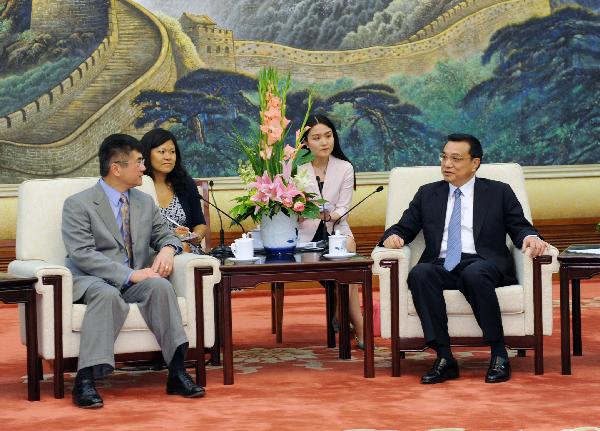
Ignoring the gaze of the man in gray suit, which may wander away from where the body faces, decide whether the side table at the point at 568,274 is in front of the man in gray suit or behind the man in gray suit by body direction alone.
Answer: in front

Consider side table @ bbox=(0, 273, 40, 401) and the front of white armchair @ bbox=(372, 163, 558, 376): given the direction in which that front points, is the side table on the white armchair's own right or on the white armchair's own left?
on the white armchair's own right

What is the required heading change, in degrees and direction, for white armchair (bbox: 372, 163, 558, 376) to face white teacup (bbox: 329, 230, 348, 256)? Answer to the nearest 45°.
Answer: approximately 90° to its right

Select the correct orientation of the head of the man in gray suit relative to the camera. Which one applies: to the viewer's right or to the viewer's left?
to the viewer's right

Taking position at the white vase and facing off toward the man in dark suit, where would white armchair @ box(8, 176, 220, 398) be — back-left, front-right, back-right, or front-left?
back-right

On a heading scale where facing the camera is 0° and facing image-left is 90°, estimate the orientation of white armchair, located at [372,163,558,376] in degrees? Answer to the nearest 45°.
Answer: approximately 0°

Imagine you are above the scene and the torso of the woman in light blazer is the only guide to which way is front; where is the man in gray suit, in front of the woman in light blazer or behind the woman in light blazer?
in front

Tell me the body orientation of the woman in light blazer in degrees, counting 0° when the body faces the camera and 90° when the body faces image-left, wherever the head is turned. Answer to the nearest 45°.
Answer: approximately 45°

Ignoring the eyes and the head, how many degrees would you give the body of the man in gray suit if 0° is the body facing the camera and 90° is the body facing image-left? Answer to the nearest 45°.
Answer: approximately 315°

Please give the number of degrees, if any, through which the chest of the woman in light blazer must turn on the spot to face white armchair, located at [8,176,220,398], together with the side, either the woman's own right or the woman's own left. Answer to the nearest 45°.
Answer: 0° — they already face it

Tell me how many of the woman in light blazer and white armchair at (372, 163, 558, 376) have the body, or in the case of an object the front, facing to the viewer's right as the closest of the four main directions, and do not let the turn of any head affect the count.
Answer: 0
